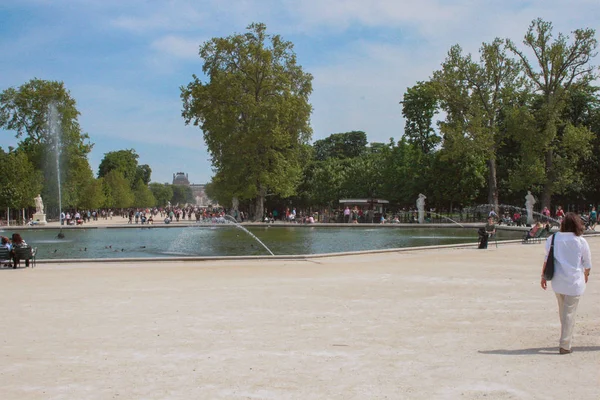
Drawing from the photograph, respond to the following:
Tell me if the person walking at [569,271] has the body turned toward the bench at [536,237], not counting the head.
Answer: yes

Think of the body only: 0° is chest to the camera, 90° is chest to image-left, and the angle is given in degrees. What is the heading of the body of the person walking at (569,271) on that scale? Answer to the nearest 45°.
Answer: approximately 180°

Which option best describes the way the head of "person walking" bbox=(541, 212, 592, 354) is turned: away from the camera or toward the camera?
away from the camera

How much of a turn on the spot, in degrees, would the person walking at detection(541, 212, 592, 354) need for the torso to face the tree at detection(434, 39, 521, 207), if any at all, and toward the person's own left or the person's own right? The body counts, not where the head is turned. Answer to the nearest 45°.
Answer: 0° — they already face it
